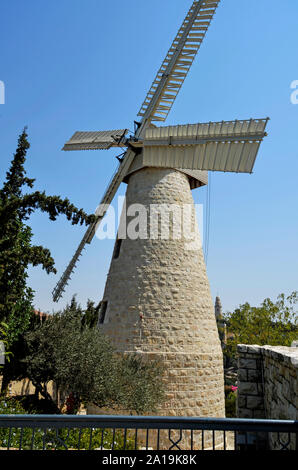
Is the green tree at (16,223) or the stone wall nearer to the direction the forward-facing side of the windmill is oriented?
the green tree

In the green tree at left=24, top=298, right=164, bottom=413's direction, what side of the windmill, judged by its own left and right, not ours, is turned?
front

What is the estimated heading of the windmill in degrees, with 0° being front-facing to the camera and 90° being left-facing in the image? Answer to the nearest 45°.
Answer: approximately 45°

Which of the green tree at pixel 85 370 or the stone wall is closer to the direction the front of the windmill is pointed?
the green tree

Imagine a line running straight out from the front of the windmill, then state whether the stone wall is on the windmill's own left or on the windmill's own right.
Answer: on the windmill's own left

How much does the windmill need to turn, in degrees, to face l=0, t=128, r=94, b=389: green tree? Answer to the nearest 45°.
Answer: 0° — it already faces it
